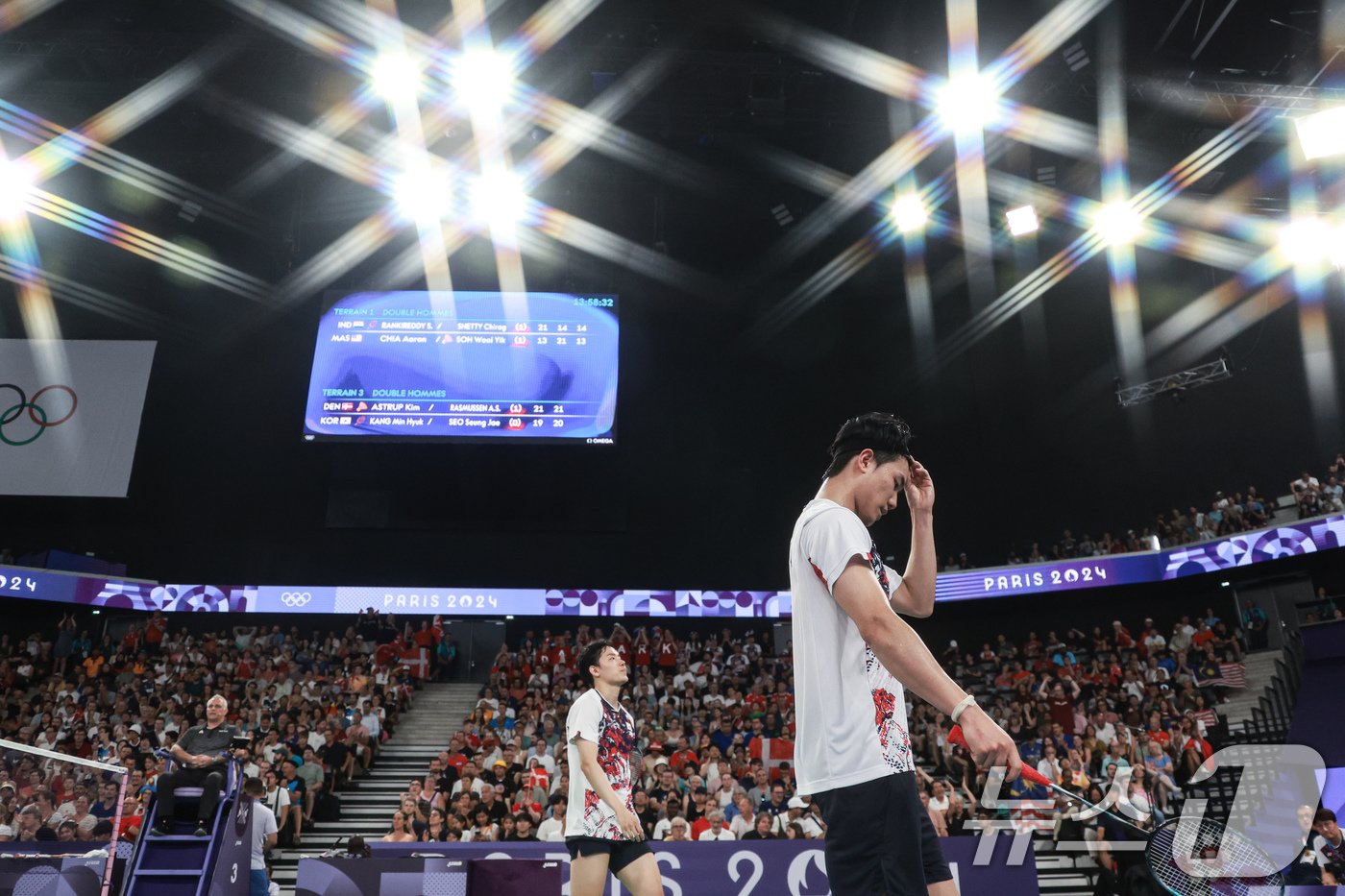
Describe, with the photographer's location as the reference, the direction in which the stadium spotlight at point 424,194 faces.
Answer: facing the viewer

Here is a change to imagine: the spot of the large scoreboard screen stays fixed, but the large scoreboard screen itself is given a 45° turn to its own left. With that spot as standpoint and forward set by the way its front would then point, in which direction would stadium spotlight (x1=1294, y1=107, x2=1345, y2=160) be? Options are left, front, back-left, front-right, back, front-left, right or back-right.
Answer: front

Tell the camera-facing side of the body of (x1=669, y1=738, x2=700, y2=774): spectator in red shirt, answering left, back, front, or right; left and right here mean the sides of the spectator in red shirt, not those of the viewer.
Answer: front

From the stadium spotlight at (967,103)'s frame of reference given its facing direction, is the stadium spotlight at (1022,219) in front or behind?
behind

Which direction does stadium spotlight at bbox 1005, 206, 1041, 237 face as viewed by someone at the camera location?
facing the viewer

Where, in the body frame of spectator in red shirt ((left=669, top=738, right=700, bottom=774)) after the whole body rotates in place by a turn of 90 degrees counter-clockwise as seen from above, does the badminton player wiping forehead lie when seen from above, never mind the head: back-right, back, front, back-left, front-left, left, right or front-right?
right

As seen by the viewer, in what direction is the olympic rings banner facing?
toward the camera

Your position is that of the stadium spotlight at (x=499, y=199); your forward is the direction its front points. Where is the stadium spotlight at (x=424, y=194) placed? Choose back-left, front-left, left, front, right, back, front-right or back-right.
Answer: right

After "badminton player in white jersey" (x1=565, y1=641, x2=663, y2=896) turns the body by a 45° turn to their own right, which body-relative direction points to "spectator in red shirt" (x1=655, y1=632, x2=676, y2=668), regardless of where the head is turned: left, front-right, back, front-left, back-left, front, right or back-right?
back

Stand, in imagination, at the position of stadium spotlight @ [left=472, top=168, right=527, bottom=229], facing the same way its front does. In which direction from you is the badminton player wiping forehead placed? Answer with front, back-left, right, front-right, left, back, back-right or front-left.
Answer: front

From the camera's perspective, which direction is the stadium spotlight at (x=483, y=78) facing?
toward the camera

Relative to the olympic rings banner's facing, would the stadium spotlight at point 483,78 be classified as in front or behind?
in front

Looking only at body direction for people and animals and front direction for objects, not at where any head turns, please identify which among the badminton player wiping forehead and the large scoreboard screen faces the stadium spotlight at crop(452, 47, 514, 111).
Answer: the large scoreboard screen
